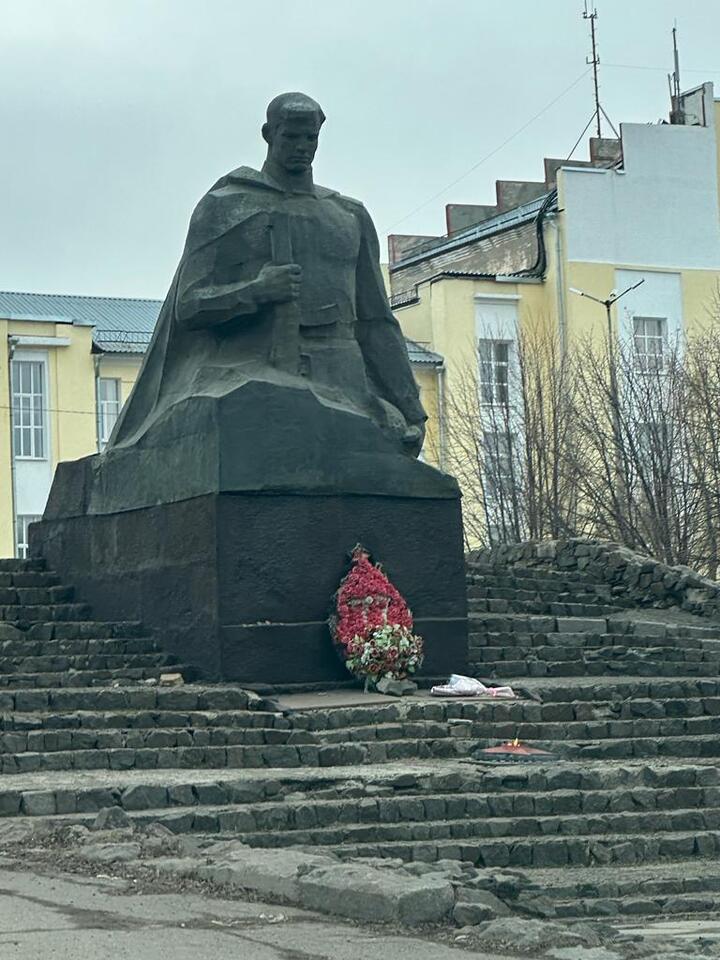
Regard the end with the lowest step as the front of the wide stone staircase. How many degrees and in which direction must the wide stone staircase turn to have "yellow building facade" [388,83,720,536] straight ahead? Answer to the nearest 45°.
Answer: approximately 180°

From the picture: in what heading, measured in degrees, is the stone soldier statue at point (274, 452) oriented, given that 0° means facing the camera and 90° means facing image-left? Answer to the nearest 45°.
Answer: approximately 315°

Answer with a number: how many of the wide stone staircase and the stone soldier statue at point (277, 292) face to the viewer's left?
0

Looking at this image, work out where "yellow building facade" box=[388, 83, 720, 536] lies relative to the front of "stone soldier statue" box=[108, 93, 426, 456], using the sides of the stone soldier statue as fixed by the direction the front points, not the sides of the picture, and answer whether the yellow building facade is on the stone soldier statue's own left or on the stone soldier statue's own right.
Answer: on the stone soldier statue's own left
